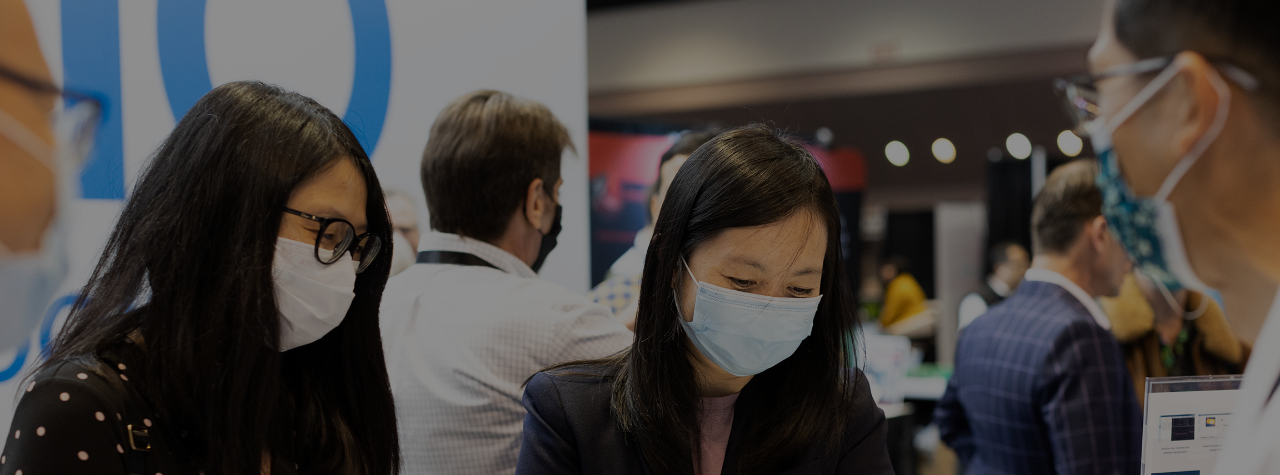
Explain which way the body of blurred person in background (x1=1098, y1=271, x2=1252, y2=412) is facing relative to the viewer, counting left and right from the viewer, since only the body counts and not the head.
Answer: facing the viewer

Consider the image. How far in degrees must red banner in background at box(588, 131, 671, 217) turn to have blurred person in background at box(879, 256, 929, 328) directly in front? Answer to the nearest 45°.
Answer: approximately 135° to its left

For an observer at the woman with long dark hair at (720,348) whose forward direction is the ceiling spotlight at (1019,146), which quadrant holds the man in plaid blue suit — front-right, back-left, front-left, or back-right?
front-right

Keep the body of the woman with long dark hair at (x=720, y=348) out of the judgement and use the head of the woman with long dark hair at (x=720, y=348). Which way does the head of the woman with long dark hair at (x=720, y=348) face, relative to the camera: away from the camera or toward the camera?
toward the camera

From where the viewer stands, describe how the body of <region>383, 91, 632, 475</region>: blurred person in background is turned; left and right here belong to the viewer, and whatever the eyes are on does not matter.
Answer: facing away from the viewer and to the right of the viewer

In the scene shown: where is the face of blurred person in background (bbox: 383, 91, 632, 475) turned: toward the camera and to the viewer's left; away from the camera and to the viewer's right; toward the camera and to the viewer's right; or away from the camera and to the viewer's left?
away from the camera and to the viewer's right

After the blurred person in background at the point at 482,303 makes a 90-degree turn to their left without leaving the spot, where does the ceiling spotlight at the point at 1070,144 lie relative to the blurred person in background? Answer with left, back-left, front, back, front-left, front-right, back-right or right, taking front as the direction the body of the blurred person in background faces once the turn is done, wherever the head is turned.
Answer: right

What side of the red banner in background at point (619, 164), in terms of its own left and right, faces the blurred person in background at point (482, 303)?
front

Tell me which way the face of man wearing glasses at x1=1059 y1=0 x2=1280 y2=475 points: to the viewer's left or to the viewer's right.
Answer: to the viewer's left

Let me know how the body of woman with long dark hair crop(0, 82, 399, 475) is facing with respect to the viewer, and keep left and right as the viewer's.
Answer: facing the viewer and to the right of the viewer

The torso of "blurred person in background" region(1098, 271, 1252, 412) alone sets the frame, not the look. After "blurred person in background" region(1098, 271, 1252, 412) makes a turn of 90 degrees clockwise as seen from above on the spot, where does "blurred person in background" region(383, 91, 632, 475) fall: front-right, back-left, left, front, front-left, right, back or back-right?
front-left

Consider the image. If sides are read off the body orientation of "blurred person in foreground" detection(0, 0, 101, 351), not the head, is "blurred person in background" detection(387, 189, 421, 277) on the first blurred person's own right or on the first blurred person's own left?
on the first blurred person's own left

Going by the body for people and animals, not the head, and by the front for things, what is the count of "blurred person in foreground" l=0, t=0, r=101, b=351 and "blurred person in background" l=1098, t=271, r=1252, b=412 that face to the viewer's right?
1

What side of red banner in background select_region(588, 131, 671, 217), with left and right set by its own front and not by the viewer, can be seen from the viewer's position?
front

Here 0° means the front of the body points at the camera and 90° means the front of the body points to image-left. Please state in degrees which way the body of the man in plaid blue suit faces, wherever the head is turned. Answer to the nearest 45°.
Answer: approximately 225°

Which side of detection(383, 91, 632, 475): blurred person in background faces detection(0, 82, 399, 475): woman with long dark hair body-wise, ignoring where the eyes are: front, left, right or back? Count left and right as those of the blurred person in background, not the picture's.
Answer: back

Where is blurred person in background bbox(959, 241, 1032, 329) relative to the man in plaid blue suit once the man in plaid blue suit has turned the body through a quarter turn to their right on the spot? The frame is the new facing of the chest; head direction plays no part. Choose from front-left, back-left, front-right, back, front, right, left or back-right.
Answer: back-left

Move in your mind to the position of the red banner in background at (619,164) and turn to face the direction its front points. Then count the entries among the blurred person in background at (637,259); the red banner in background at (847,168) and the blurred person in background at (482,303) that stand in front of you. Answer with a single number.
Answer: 2
